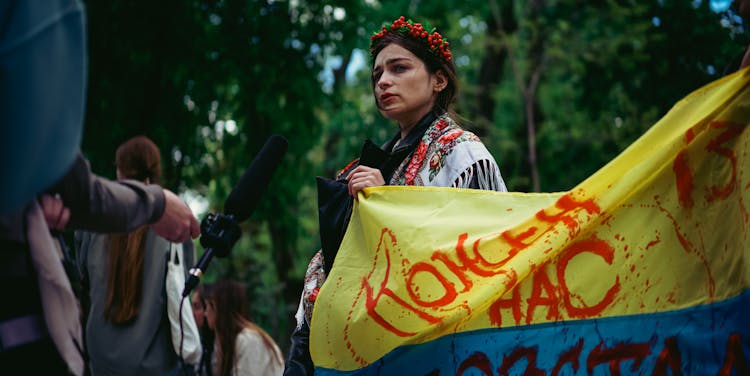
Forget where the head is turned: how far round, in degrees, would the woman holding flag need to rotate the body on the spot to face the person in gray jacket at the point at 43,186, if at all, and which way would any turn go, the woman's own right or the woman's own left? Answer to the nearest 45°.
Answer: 0° — they already face them

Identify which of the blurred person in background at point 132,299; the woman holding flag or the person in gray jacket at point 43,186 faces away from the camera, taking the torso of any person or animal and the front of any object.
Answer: the blurred person in background

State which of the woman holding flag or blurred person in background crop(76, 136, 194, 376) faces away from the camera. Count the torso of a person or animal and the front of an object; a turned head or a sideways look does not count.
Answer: the blurred person in background

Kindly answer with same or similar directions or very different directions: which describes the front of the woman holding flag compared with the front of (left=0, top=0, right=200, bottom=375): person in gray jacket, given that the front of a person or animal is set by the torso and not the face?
very different directions

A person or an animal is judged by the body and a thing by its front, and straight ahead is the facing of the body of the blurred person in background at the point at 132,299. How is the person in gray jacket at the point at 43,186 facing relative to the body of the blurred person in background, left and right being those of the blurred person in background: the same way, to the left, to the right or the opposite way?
to the right

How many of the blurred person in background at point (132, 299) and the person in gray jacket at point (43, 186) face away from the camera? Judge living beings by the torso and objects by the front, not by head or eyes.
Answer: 1

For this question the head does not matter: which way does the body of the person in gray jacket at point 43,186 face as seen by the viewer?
to the viewer's right

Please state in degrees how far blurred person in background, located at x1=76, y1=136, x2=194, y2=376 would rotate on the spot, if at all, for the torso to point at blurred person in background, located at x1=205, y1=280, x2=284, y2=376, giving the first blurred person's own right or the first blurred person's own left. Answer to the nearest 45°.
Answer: approximately 45° to the first blurred person's own right

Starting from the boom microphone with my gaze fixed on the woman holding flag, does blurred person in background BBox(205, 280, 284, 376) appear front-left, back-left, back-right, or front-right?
front-left

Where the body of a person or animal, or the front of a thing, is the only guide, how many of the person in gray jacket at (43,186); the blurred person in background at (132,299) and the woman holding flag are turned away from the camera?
1

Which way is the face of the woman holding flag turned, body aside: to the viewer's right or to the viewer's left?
to the viewer's left

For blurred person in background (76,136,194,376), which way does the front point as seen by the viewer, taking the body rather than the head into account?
away from the camera

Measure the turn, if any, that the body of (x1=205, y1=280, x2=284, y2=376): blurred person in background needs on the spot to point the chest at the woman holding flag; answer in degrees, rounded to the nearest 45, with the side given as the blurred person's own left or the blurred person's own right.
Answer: approximately 135° to the blurred person's own left
